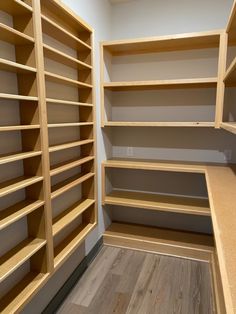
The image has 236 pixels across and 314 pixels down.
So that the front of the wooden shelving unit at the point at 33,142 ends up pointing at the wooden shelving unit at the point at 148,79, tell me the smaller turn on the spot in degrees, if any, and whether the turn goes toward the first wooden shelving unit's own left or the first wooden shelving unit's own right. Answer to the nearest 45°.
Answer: approximately 90° to the first wooden shelving unit's own left

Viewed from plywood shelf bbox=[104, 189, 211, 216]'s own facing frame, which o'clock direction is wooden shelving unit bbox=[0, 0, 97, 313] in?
The wooden shelving unit is roughly at 1 o'clock from the plywood shelf.

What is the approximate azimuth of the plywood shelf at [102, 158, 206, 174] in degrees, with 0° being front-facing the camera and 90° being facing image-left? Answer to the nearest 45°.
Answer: approximately 0°

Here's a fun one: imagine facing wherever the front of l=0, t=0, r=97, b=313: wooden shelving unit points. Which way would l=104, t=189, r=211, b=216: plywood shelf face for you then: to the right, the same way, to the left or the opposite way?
to the right

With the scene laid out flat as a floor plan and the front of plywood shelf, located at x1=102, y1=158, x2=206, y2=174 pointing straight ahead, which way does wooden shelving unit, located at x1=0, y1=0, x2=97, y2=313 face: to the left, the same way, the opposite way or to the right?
to the left

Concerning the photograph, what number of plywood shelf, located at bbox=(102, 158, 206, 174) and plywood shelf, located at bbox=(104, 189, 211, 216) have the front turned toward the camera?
2
